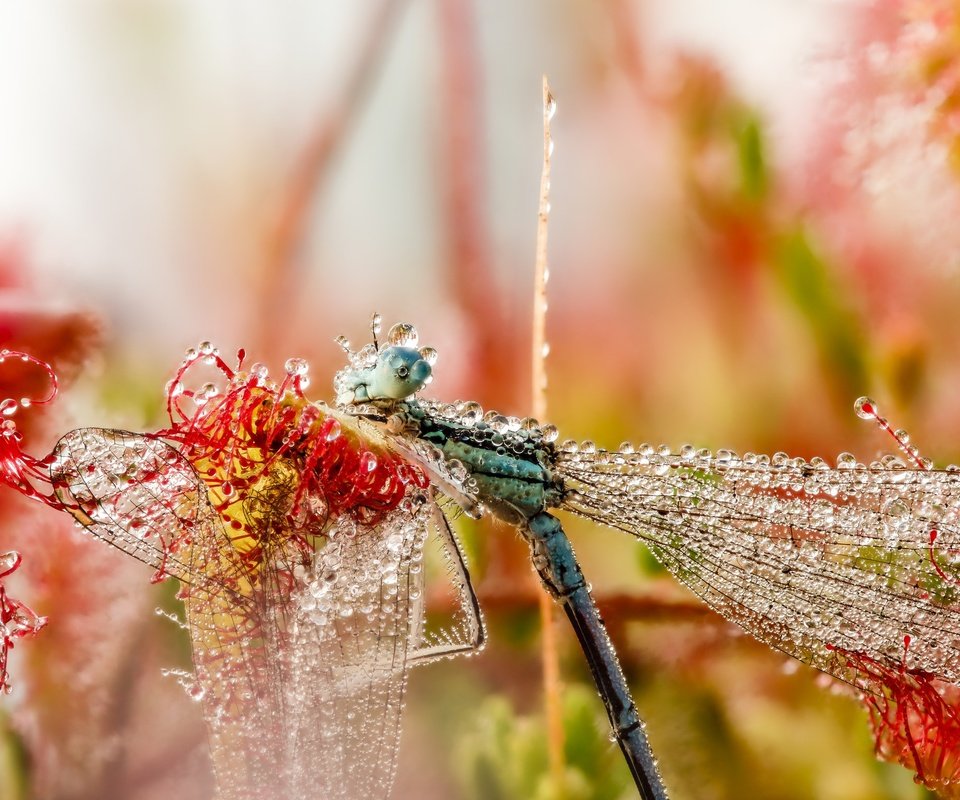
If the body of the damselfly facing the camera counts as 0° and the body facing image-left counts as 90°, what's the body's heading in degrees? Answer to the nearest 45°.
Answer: approximately 90°
